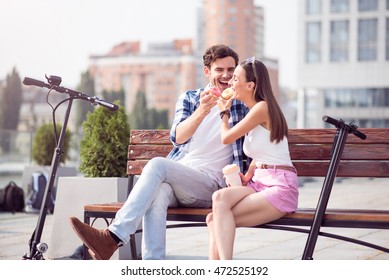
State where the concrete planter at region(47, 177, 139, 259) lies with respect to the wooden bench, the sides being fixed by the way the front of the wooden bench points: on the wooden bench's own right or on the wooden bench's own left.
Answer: on the wooden bench's own right

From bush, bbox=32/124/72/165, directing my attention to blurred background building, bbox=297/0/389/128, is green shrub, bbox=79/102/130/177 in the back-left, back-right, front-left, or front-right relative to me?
back-right

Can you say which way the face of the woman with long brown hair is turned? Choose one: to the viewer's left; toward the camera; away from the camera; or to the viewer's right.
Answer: to the viewer's left

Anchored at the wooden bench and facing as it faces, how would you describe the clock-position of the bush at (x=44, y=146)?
The bush is roughly at 5 o'clock from the wooden bench.

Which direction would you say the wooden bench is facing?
toward the camera

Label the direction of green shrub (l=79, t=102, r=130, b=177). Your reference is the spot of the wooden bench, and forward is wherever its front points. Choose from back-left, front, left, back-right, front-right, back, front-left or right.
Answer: back-right

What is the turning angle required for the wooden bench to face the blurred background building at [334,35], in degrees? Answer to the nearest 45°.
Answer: approximately 180°
